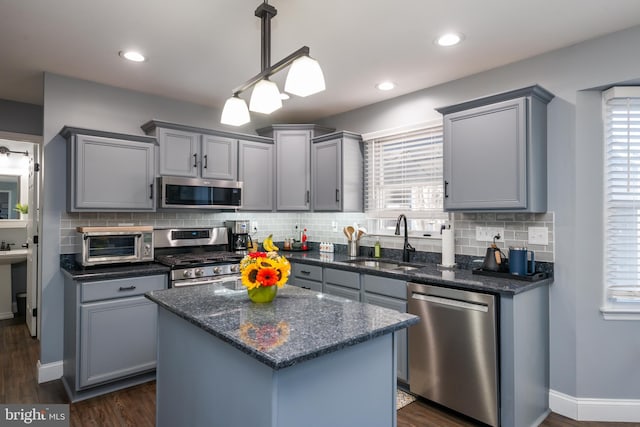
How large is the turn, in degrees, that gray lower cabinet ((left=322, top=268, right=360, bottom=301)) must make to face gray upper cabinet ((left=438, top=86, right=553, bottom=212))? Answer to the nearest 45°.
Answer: approximately 90° to its left

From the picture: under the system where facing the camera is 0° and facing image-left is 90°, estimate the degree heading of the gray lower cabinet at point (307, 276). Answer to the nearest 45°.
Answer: approximately 45°

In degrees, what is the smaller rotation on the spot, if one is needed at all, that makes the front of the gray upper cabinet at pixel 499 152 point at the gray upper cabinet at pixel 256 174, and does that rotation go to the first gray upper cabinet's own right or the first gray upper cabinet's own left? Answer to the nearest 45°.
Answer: approximately 45° to the first gray upper cabinet's own right

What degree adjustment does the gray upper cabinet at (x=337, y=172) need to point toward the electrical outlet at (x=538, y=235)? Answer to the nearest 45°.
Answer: approximately 90° to its left

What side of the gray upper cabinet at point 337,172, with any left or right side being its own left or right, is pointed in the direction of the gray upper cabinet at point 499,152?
left

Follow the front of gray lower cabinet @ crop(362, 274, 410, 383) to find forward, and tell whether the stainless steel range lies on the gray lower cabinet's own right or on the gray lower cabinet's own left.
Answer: on the gray lower cabinet's own right

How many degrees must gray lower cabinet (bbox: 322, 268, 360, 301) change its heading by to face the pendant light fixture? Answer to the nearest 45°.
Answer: approximately 45° to its left

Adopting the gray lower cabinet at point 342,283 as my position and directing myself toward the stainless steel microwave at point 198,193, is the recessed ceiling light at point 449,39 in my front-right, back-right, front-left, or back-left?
back-left

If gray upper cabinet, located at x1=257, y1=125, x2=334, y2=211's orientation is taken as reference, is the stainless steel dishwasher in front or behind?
in front

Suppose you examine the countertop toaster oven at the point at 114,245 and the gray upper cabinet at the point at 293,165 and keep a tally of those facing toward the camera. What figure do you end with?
2
